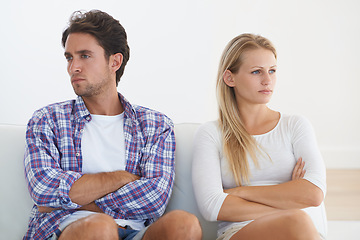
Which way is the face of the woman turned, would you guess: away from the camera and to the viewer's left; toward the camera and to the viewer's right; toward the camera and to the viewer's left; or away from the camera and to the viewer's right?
toward the camera and to the viewer's right

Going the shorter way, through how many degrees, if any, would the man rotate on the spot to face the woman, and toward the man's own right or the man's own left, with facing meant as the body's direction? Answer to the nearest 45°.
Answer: approximately 90° to the man's own left

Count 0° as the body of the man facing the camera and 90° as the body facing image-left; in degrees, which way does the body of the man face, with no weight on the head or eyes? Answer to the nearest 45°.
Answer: approximately 0°

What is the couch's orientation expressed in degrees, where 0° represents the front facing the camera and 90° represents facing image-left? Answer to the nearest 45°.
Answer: approximately 0°

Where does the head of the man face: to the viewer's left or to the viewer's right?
to the viewer's left
